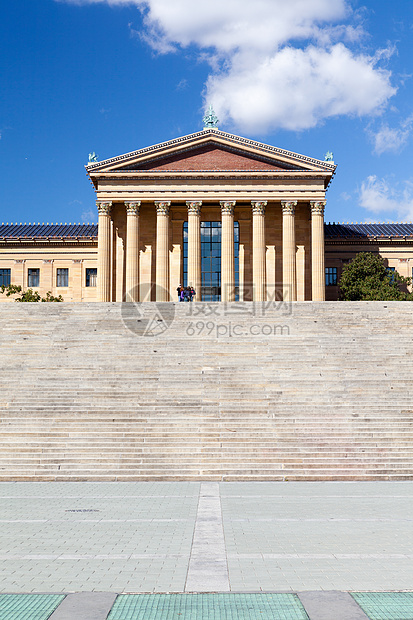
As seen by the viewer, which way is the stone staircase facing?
toward the camera
